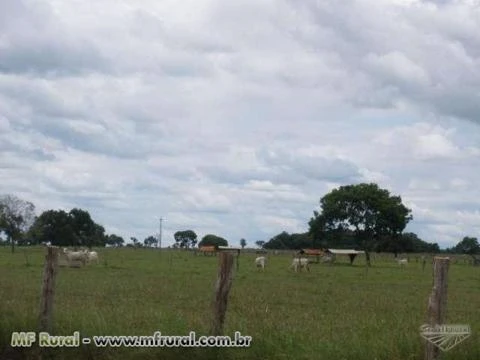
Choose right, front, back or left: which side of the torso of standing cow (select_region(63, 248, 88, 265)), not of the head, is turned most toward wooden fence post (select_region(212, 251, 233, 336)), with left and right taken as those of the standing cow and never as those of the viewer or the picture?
left

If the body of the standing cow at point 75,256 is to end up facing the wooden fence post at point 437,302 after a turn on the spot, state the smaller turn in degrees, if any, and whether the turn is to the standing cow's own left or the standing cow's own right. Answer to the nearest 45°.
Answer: approximately 90° to the standing cow's own left

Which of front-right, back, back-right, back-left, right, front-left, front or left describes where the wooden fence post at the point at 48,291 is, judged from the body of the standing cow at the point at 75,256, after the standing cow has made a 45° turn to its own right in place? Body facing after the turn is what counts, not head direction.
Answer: back-left
